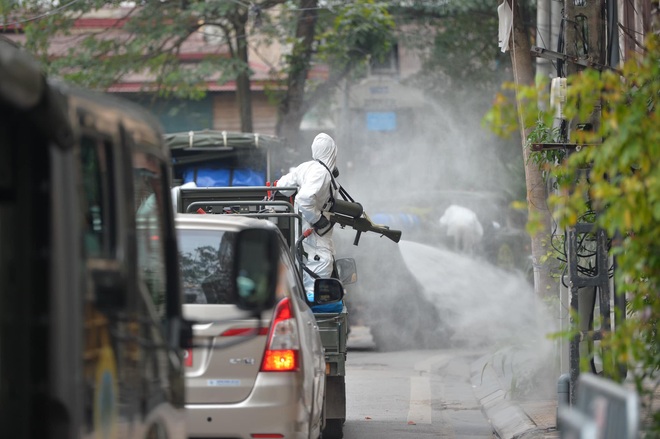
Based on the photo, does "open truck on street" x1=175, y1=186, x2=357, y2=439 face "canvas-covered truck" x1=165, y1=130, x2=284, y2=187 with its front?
yes

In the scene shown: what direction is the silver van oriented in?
away from the camera

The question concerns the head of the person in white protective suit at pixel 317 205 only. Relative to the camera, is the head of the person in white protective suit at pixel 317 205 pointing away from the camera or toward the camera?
away from the camera

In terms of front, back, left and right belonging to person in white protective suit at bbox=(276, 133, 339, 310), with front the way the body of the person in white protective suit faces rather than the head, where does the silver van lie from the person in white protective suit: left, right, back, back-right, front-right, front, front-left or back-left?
right

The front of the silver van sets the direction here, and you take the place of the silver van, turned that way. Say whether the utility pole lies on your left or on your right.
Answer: on your right

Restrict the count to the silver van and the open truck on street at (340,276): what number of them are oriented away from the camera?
2

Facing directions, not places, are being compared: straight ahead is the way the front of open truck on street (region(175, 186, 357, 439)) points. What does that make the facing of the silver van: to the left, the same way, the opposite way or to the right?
the same way

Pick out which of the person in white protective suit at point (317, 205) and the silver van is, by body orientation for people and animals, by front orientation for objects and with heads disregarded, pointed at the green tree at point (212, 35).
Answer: the silver van

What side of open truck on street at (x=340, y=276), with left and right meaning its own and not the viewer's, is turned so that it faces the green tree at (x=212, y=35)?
front

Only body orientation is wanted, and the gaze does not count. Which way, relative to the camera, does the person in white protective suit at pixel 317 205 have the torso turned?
to the viewer's right

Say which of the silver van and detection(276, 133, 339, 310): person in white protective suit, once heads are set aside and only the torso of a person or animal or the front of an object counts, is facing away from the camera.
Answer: the silver van

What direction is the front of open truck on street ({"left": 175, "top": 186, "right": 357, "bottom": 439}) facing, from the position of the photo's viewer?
facing away from the viewer

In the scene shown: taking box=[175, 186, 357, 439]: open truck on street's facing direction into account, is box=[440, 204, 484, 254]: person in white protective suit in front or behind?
in front

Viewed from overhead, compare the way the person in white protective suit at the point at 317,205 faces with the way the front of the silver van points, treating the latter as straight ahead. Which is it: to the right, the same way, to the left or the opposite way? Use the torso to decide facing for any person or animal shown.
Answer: to the right

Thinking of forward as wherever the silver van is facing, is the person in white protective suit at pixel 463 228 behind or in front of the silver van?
in front

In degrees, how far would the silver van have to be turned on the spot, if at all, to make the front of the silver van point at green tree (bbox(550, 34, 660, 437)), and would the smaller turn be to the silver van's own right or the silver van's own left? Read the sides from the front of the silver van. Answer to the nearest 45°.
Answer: approximately 135° to the silver van's own right

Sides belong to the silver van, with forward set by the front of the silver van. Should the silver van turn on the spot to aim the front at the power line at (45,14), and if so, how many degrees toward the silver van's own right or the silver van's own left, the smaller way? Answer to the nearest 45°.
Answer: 0° — it already faces it

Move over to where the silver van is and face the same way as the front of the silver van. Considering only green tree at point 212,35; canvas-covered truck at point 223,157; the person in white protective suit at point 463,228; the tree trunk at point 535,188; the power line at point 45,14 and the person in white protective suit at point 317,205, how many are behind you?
0
